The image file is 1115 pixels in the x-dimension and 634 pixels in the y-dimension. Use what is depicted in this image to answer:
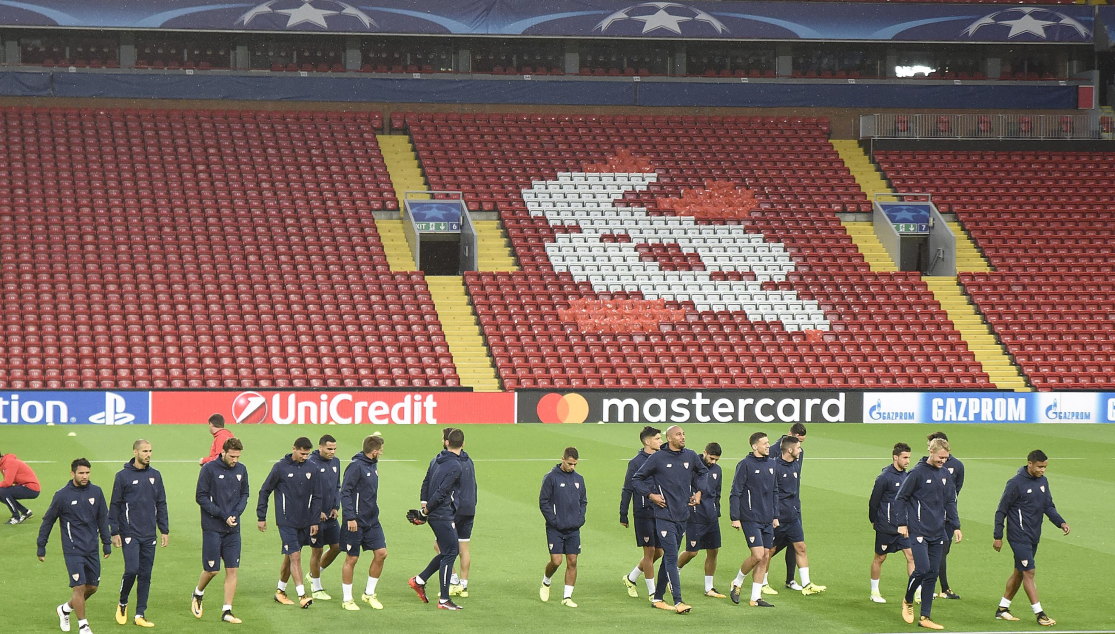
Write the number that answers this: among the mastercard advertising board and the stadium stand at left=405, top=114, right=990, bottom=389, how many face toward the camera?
2

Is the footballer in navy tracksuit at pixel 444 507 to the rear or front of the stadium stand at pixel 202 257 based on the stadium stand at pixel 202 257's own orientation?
to the front

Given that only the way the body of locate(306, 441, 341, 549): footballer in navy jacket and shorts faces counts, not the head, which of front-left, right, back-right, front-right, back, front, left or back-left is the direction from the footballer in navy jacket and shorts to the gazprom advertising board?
back-left

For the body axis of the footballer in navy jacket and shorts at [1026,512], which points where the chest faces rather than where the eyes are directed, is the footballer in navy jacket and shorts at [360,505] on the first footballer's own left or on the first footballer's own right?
on the first footballer's own right

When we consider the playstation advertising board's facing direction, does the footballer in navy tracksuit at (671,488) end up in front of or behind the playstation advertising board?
in front

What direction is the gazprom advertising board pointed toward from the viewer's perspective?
toward the camera

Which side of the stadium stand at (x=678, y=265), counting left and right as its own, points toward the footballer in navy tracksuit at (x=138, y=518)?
front

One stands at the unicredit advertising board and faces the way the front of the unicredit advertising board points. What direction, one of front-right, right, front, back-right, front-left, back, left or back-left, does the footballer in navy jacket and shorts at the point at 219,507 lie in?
front

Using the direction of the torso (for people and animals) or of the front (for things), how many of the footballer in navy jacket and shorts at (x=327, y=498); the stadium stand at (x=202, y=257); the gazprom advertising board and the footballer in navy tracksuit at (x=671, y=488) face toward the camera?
4

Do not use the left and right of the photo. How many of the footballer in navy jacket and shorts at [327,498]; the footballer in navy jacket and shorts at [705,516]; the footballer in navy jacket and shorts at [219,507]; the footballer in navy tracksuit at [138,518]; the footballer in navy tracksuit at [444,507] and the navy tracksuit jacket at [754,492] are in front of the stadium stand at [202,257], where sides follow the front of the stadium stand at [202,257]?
6

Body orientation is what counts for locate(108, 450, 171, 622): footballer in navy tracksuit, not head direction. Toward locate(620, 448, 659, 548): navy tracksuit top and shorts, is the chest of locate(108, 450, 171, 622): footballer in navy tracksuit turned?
no

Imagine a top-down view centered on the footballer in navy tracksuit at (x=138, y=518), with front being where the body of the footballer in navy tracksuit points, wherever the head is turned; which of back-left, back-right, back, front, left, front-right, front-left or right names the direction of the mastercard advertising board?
back-left

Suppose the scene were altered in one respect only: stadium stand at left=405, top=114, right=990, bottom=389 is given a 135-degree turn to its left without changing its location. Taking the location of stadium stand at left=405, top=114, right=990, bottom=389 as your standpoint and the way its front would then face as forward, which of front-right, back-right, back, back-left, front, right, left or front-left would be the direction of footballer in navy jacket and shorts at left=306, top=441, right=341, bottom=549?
back-right

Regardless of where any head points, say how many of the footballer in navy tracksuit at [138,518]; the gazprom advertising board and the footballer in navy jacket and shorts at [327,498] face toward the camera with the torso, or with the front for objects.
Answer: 3

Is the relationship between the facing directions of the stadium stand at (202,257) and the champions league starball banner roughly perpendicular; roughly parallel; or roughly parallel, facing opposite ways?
roughly parallel

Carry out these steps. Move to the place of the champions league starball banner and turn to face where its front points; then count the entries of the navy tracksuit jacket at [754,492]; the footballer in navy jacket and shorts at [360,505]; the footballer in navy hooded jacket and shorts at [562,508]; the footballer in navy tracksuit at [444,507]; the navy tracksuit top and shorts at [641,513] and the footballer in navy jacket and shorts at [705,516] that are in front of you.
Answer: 6

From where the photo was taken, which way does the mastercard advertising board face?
toward the camera

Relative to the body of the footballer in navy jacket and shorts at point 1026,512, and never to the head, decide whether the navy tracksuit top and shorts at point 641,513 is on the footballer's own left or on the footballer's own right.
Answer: on the footballer's own right

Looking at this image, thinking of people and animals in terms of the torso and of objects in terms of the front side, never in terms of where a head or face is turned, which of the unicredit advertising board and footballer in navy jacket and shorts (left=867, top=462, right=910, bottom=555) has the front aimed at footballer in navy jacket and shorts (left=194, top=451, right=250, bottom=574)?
the unicredit advertising board
